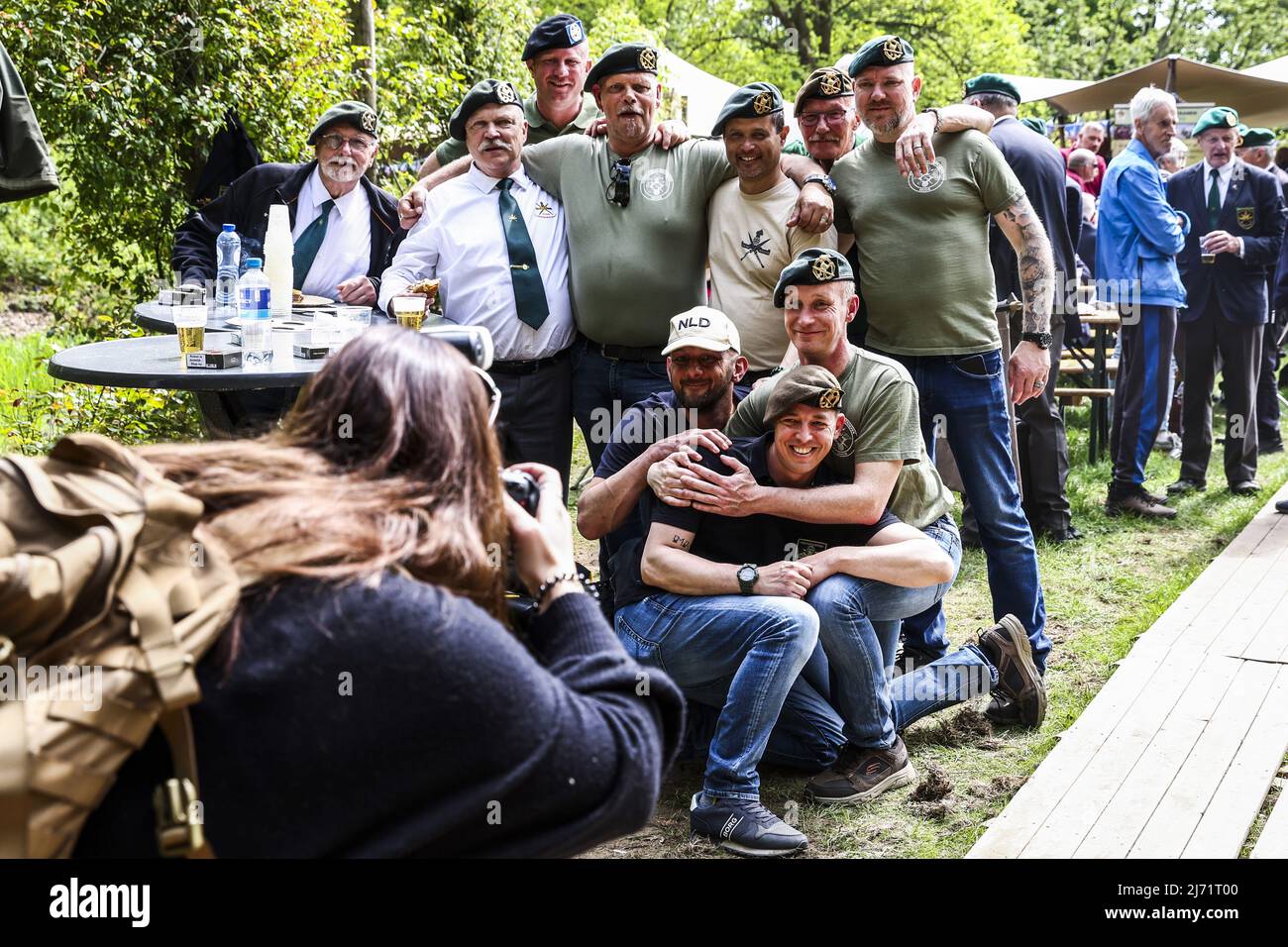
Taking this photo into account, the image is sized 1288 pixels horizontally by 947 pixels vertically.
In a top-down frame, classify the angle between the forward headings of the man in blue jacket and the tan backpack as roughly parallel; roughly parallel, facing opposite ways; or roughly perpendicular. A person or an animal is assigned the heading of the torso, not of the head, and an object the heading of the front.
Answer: roughly perpendicular

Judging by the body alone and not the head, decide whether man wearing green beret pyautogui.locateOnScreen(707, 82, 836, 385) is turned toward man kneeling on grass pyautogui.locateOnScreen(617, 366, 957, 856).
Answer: yes

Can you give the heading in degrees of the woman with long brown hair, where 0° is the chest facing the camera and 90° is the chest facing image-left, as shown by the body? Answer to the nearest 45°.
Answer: approximately 225°

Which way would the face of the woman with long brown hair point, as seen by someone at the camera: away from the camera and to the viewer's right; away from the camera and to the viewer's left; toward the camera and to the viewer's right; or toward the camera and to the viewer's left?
away from the camera and to the viewer's right

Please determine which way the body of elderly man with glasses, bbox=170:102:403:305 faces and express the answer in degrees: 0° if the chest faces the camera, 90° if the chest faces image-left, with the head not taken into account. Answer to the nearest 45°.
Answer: approximately 0°

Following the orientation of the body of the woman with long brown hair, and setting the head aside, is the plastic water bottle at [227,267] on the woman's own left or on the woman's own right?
on the woman's own left

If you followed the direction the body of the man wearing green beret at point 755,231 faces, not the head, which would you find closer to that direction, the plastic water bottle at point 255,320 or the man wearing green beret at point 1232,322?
the plastic water bottle
